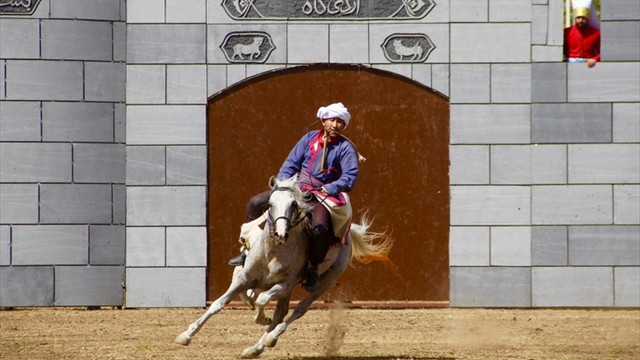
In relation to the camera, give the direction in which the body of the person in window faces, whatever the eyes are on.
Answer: toward the camera

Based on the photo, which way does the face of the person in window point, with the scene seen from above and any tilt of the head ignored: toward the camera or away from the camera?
toward the camera

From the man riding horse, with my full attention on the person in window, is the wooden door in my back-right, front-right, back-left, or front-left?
front-left

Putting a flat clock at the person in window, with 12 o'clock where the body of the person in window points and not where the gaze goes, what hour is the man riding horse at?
The man riding horse is roughly at 1 o'clock from the person in window.
